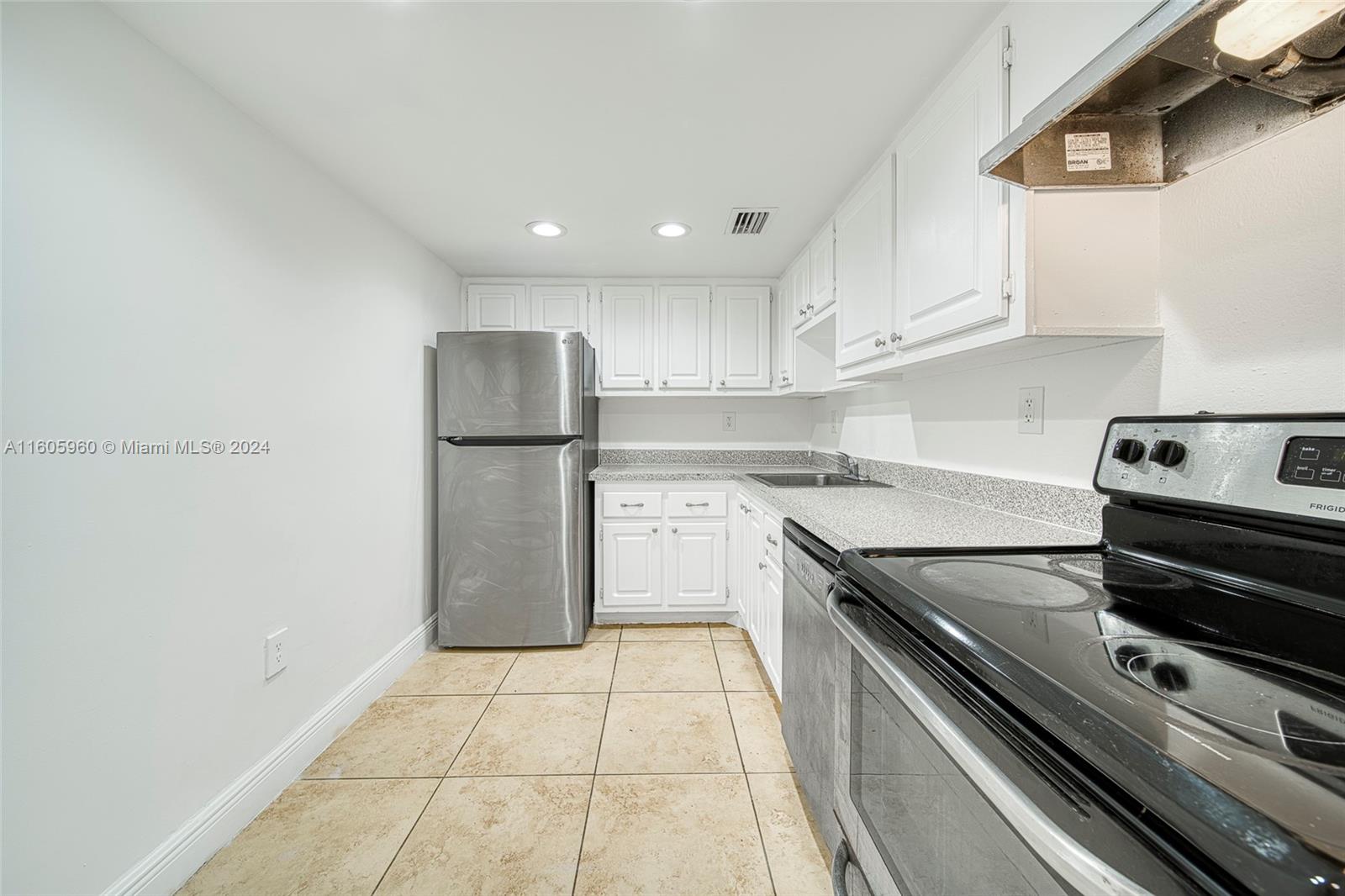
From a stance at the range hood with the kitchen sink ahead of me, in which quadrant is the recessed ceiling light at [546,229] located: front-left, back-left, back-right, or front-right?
front-left

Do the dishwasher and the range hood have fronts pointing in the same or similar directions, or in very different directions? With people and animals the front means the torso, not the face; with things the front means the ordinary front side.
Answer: same or similar directions

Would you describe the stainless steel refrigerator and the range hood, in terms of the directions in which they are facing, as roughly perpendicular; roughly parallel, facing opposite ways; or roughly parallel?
roughly perpendicular

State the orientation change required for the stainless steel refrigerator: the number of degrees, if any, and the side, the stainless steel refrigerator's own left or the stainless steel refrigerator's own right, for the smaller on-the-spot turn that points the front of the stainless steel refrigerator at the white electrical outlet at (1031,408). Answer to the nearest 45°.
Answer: approximately 45° to the stainless steel refrigerator's own left

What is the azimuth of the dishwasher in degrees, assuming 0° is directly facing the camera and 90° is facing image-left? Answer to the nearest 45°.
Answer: approximately 90°

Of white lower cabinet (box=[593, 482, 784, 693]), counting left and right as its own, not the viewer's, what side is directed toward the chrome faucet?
left

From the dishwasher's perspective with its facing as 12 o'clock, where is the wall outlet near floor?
The wall outlet near floor is roughly at 12 o'clock from the dishwasher.

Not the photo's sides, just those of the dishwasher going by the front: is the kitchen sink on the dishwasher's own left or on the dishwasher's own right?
on the dishwasher's own right

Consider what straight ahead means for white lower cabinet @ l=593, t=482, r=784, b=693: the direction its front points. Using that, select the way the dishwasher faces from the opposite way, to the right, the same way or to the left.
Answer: to the right

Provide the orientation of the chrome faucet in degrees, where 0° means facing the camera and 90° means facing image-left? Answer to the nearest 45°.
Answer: approximately 90°

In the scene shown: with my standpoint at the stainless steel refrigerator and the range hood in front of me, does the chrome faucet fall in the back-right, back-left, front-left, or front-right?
front-left
